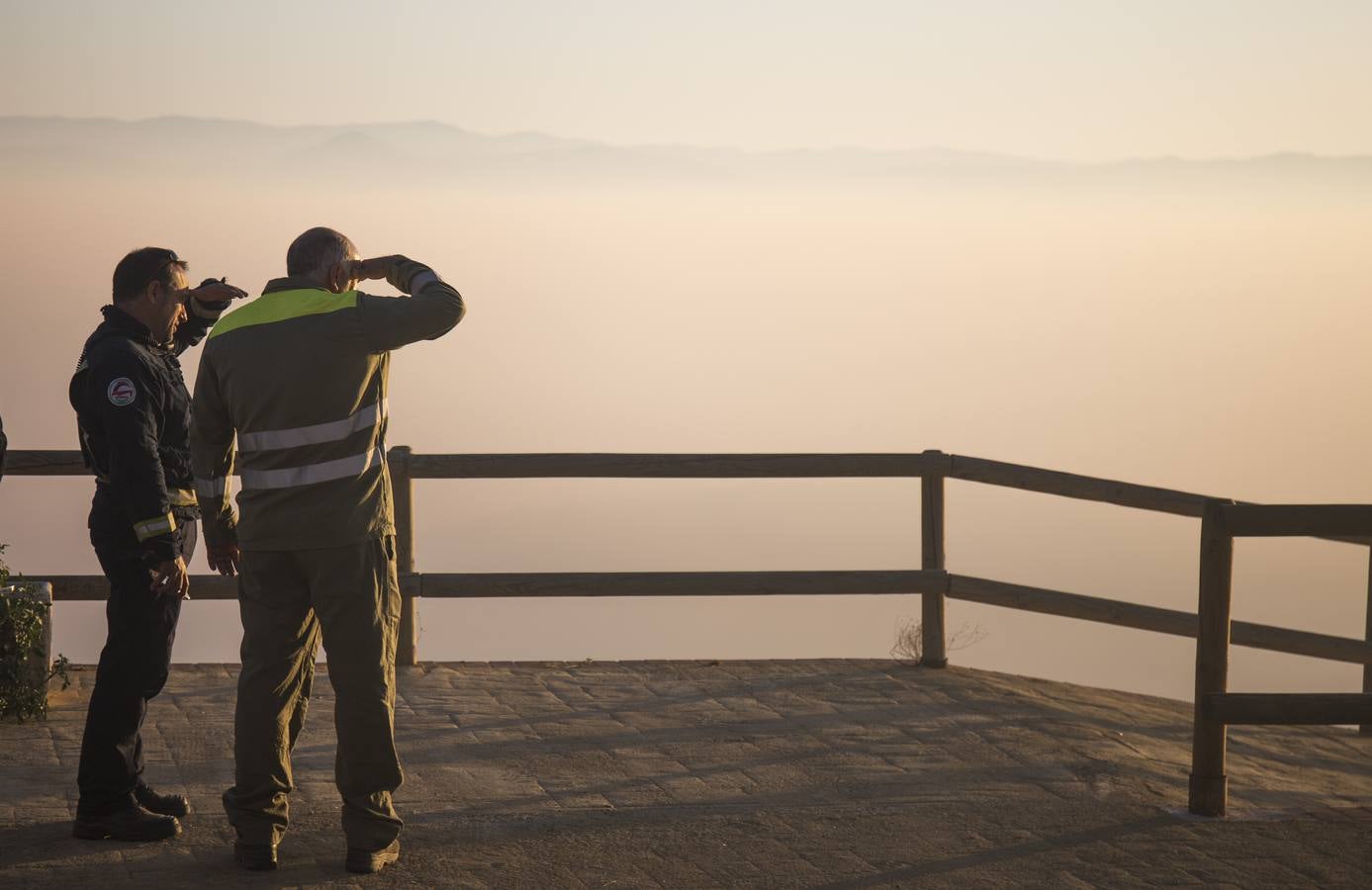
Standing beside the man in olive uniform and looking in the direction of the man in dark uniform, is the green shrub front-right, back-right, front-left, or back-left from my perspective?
front-right

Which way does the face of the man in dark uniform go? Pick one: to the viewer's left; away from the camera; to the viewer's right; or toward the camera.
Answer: to the viewer's right

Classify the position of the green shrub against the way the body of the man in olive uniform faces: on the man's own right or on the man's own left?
on the man's own left

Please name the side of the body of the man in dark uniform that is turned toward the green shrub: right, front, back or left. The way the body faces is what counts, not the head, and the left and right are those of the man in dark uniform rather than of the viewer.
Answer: left

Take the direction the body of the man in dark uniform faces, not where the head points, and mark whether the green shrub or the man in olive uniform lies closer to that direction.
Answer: the man in olive uniform

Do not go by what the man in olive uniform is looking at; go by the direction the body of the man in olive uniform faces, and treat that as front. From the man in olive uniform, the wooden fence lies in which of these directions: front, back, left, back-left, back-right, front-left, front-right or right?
front

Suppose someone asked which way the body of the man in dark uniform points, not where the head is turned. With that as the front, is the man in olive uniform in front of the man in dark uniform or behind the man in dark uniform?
in front

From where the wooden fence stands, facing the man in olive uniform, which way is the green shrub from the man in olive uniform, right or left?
right

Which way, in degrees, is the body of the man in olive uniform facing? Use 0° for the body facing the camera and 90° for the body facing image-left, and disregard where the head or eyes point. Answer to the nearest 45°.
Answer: approximately 225°

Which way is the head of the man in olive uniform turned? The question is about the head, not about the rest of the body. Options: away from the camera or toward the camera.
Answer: away from the camera

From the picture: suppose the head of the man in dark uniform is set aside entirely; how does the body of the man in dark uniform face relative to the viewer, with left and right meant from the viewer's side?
facing to the right of the viewer

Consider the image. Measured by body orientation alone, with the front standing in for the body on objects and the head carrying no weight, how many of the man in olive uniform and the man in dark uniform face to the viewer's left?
0

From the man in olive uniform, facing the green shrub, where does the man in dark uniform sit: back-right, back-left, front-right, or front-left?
front-left

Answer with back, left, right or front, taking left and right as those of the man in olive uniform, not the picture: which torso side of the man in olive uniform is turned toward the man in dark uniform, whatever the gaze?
left
